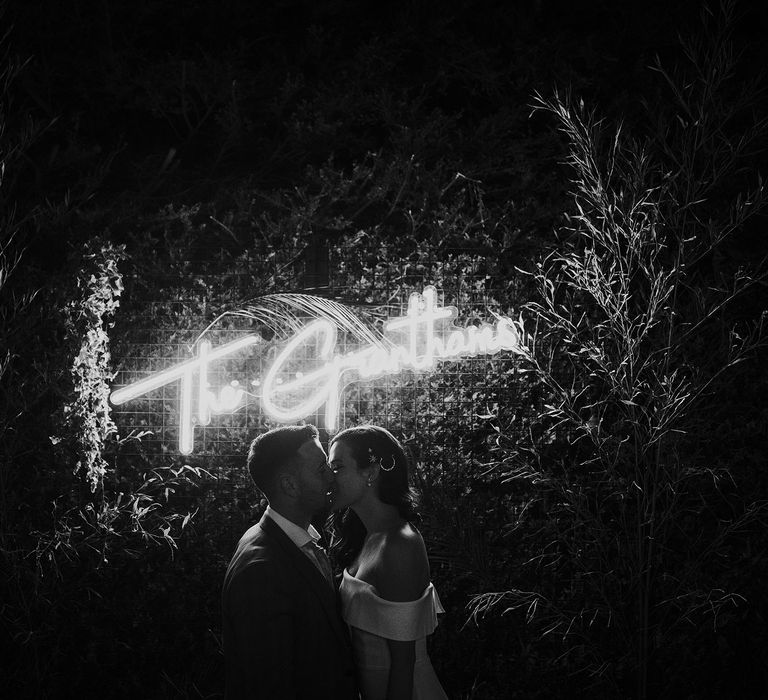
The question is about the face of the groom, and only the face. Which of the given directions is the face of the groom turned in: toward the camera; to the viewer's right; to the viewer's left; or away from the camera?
to the viewer's right

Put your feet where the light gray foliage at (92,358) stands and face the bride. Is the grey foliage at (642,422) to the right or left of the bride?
left

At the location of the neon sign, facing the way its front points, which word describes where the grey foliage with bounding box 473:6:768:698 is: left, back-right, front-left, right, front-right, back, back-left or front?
left

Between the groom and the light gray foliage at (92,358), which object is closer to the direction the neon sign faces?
the groom

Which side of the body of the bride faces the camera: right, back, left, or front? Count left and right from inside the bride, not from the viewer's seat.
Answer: left

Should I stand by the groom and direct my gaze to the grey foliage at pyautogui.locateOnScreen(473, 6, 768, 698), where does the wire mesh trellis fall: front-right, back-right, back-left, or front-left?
front-left

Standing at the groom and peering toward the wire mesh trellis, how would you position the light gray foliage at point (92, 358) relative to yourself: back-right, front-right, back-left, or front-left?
front-left

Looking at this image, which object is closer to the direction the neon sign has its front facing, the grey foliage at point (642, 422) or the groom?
the groom

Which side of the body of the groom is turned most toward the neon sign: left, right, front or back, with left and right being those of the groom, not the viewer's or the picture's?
left

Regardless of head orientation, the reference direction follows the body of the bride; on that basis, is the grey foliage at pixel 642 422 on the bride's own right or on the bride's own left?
on the bride's own right

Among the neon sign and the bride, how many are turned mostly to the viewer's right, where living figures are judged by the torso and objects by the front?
0

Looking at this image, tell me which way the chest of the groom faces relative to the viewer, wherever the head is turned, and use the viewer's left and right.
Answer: facing to the right of the viewer

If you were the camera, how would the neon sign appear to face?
facing the viewer

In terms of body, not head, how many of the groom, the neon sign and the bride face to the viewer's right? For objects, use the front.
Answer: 1

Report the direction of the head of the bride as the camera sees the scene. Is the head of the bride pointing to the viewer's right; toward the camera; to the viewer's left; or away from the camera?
to the viewer's left

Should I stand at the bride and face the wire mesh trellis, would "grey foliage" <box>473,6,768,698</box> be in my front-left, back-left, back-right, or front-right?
front-right

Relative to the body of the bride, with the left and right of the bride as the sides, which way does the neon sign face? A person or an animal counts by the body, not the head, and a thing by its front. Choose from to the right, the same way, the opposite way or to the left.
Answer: to the left
